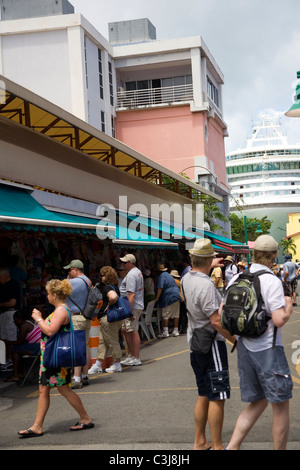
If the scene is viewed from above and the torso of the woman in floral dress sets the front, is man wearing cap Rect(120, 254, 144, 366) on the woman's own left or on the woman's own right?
on the woman's own right

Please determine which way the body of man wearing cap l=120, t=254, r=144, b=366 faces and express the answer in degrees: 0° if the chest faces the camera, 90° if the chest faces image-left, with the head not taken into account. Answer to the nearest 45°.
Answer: approximately 90°

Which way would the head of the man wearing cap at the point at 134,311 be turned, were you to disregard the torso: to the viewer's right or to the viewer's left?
to the viewer's left

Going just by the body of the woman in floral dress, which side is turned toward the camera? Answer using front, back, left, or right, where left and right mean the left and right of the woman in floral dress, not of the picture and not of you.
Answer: left

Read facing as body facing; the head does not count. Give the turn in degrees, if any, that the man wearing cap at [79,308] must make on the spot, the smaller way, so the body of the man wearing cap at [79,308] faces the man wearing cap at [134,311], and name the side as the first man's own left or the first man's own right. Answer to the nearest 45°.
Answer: approximately 135° to the first man's own right

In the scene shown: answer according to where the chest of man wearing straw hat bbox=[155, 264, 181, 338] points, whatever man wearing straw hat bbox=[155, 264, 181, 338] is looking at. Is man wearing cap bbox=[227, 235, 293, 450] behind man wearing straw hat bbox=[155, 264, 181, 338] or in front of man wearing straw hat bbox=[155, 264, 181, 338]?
behind

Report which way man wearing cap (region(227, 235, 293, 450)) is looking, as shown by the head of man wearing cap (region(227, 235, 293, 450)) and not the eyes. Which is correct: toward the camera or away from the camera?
away from the camera

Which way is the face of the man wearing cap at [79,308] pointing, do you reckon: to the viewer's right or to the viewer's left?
to the viewer's left

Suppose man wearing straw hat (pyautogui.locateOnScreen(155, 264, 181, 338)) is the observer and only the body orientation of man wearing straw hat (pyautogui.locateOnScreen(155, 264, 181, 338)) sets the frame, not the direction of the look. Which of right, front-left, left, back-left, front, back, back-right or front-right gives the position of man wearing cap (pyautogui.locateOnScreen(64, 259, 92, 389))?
back-left

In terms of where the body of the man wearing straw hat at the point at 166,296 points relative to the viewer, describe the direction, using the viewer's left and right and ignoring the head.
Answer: facing away from the viewer and to the left of the viewer
